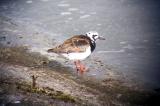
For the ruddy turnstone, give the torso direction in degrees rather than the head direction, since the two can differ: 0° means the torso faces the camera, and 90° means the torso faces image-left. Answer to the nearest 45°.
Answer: approximately 270°
